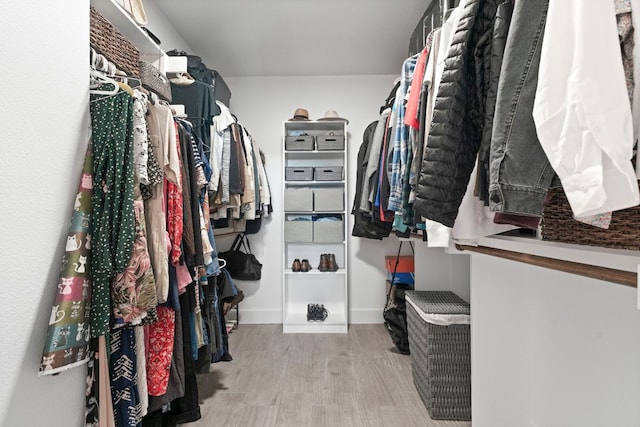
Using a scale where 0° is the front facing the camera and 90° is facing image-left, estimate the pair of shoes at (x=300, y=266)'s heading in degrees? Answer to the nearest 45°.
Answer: approximately 0°

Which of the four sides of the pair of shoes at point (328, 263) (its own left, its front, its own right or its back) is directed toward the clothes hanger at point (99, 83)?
front

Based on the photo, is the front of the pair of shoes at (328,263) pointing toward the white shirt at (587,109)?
yes

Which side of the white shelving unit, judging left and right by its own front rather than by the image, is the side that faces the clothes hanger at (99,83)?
front

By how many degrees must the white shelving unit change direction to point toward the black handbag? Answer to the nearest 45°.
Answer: approximately 90° to its right

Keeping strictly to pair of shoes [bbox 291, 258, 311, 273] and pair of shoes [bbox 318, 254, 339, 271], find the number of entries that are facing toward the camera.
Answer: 2

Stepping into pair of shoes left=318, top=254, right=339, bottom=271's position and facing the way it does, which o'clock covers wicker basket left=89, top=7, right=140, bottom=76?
The wicker basket is roughly at 1 o'clock from the pair of shoes.

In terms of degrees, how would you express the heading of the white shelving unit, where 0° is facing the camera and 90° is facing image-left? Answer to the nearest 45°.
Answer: approximately 0°
